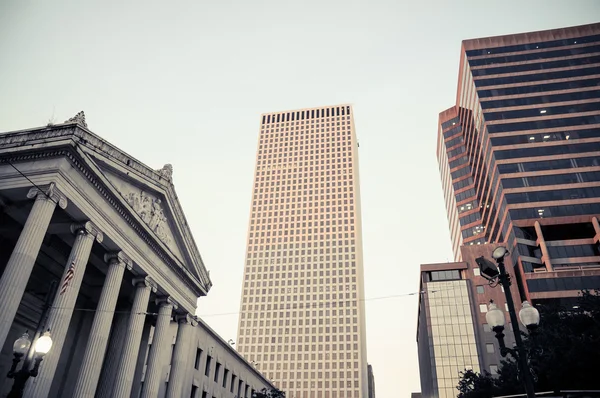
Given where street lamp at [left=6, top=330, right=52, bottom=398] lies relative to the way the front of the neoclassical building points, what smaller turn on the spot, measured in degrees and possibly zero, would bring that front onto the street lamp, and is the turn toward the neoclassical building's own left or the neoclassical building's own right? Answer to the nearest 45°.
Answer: approximately 45° to the neoclassical building's own right

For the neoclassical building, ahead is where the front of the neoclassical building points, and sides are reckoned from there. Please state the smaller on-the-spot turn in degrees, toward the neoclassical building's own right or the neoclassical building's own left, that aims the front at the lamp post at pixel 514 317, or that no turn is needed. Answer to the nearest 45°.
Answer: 0° — it already faces it

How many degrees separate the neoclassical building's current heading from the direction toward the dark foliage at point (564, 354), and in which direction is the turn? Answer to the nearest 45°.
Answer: approximately 45° to its left

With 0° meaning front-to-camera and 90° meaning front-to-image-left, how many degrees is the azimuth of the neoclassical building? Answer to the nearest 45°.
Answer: approximately 315°
